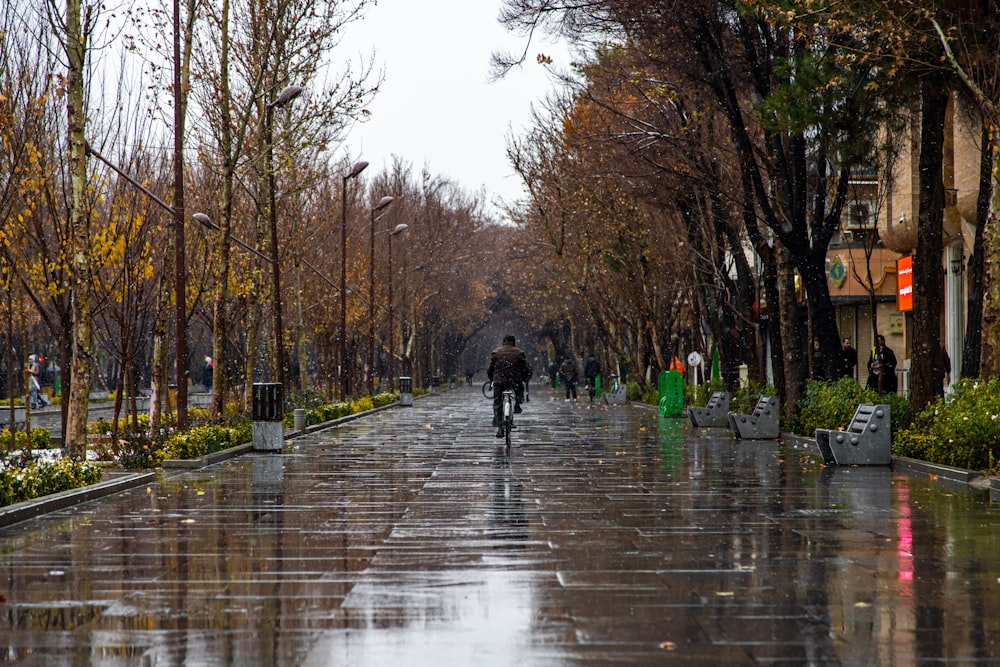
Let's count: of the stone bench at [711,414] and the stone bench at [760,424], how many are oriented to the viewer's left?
2

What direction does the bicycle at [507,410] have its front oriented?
away from the camera

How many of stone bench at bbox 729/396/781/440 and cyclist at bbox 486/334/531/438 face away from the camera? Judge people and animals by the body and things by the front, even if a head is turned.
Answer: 1

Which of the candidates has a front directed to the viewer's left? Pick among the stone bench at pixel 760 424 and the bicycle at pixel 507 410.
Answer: the stone bench

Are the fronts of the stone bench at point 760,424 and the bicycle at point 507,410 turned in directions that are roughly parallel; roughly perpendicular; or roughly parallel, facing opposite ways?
roughly perpendicular

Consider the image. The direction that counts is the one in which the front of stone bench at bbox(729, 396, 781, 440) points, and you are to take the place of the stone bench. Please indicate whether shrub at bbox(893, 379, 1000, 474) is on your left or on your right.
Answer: on your left

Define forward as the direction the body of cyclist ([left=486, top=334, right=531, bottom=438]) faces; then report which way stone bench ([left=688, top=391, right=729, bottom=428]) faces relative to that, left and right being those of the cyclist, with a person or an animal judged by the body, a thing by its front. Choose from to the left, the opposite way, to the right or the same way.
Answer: to the left

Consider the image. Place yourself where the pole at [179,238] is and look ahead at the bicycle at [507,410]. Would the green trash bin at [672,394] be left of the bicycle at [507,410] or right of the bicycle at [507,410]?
left

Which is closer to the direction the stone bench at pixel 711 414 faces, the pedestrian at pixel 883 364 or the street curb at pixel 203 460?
the street curb

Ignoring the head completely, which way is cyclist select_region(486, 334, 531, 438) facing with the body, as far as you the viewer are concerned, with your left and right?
facing away from the viewer

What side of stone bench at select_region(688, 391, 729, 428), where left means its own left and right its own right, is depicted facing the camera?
left

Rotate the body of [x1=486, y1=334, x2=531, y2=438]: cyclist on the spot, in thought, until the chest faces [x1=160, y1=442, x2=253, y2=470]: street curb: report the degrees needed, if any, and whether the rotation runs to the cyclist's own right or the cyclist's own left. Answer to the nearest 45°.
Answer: approximately 90° to the cyclist's own left

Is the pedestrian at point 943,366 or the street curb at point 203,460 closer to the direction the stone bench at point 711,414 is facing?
the street curb

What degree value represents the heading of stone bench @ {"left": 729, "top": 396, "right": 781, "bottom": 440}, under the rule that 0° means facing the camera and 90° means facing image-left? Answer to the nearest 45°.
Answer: approximately 90°
